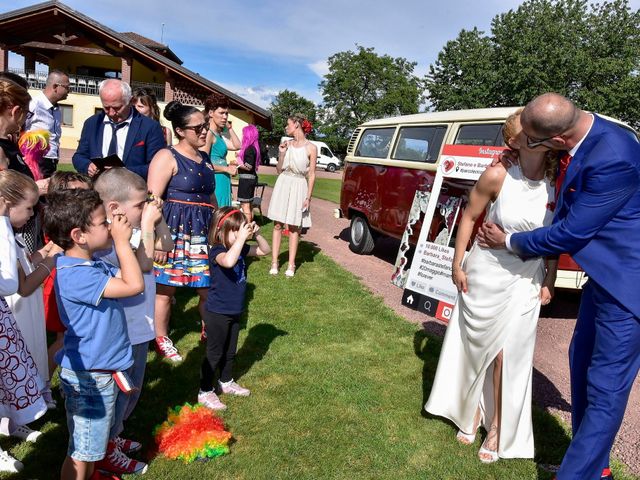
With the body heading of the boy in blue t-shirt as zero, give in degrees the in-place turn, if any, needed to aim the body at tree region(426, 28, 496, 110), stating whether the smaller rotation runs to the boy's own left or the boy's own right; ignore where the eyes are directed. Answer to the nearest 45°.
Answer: approximately 45° to the boy's own left

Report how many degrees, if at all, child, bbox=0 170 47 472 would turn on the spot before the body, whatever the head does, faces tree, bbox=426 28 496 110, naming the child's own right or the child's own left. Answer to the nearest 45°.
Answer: approximately 45° to the child's own left

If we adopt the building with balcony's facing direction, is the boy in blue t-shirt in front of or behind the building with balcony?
in front

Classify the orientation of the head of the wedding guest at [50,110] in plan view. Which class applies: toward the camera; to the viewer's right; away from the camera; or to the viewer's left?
to the viewer's right

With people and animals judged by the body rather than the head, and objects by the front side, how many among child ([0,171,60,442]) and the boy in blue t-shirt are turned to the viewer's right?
2

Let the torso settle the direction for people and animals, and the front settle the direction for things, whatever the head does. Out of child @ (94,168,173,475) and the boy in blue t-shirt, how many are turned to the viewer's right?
2

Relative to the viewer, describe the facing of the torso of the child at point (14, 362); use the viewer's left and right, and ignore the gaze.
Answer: facing to the right of the viewer

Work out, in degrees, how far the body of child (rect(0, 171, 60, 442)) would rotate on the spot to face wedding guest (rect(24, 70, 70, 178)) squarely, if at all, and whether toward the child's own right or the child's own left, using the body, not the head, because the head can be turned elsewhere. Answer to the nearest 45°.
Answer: approximately 90° to the child's own left

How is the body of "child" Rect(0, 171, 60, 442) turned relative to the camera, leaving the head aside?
to the viewer's right

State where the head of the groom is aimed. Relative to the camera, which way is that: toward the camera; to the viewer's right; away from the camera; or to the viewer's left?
to the viewer's left

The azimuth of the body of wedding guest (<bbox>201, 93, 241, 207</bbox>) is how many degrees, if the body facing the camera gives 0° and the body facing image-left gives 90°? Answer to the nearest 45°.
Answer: approximately 315°

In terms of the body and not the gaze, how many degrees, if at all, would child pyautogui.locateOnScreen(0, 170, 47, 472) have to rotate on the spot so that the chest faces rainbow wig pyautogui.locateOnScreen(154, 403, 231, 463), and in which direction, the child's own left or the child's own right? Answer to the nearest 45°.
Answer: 0° — they already face it

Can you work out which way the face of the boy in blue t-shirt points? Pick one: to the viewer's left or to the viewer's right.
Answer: to the viewer's right

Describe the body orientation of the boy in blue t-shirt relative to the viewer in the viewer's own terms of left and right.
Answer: facing to the right of the viewer
